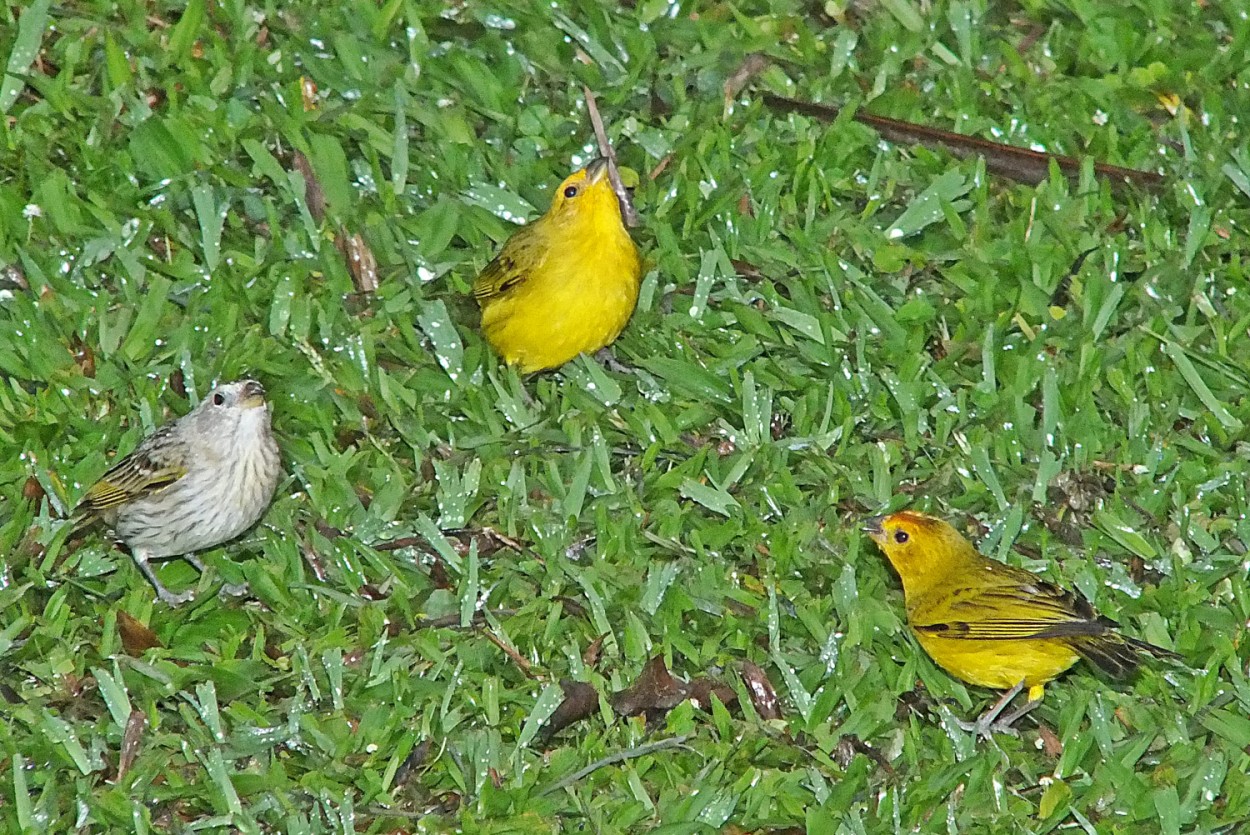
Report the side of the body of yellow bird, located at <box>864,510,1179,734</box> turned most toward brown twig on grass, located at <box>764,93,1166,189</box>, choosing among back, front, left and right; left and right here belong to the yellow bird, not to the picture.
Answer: right

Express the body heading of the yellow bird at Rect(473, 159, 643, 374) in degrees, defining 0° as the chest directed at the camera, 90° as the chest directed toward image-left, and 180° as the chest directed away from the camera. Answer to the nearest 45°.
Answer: approximately 315°

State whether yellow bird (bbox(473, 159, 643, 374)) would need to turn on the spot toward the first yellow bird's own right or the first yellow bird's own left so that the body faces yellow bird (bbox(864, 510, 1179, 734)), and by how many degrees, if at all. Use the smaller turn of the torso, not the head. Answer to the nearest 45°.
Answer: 0° — it already faces it

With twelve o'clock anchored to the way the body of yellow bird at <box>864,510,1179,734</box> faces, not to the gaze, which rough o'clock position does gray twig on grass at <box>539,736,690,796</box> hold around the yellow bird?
The gray twig on grass is roughly at 11 o'clock from the yellow bird.

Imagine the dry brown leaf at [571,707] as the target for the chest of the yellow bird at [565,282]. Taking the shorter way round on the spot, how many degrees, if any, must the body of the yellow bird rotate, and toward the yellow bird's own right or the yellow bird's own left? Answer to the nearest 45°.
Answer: approximately 45° to the yellow bird's own right

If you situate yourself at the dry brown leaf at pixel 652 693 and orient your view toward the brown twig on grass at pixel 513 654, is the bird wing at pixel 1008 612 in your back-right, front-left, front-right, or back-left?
back-right

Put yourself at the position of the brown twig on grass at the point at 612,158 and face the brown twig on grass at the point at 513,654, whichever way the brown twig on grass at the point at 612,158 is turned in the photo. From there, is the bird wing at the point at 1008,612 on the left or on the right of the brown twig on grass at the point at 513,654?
left

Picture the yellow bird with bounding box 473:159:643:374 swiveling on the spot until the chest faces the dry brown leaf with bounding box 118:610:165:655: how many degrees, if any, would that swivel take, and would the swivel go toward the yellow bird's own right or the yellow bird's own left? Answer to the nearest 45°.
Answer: approximately 90° to the yellow bird's own right

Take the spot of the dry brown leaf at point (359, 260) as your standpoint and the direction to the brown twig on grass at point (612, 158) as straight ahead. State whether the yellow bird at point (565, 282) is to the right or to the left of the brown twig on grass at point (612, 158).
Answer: right

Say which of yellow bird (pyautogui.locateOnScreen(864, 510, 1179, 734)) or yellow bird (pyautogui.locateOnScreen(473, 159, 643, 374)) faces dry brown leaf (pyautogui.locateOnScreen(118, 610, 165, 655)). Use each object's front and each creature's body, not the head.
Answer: yellow bird (pyautogui.locateOnScreen(864, 510, 1179, 734))

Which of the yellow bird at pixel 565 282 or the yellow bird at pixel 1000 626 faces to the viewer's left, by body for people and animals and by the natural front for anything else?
the yellow bird at pixel 1000 626

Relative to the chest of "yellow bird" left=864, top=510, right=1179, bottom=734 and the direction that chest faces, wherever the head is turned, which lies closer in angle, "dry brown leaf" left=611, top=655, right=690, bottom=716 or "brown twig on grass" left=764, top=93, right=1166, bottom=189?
the dry brown leaf

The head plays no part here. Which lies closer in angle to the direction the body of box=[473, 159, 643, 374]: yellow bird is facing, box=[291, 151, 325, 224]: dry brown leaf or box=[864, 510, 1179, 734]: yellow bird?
the yellow bird

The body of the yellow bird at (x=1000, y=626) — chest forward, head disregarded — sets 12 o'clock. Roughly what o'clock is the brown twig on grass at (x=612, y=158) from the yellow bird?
The brown twig on grass is roughly at 2 o'clock from the yellow bird.

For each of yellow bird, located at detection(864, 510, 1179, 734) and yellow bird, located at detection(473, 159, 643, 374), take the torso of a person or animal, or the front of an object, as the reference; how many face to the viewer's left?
1

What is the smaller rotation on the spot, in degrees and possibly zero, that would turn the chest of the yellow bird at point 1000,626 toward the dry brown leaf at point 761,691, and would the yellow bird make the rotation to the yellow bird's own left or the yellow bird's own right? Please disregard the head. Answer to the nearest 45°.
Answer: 0° — it already faces it

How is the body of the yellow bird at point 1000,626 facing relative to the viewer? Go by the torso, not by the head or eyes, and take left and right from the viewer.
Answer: facing to the left of the viewer

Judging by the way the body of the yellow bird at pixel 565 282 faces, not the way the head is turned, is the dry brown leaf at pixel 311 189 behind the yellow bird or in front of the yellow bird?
behind
